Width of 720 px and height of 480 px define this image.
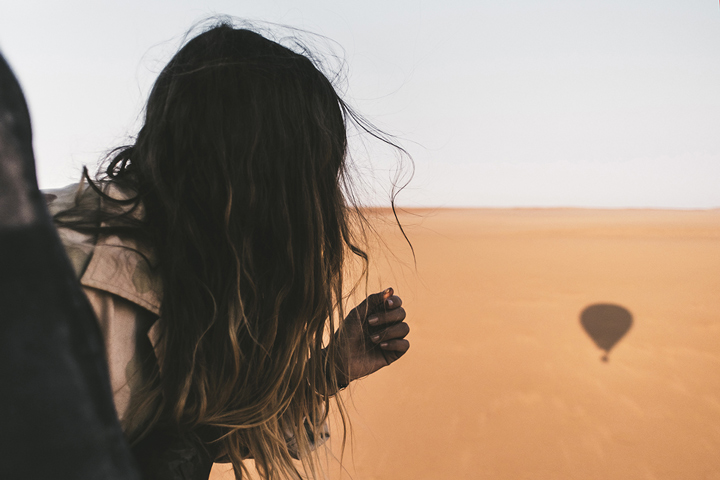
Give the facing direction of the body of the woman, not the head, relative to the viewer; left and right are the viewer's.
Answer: facing away from the viewer and to the right of the viewer

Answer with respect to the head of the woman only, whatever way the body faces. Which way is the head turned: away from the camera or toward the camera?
away from the camera
